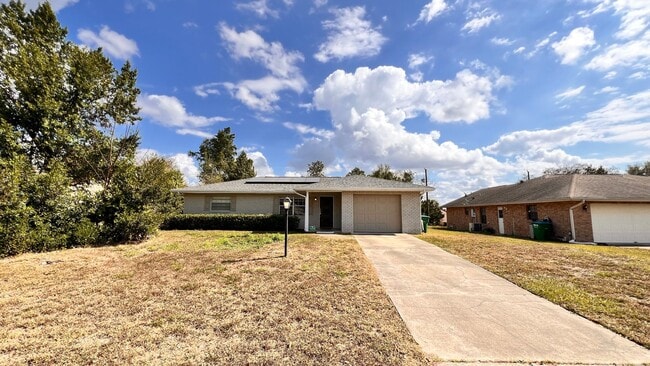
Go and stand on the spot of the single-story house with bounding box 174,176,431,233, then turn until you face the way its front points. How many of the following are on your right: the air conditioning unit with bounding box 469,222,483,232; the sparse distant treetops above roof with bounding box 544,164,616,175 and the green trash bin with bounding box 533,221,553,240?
0

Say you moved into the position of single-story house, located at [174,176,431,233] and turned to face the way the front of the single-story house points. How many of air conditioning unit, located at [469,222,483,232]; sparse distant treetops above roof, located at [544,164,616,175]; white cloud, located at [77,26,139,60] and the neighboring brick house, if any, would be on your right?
1

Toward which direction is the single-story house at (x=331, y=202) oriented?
toward the camera

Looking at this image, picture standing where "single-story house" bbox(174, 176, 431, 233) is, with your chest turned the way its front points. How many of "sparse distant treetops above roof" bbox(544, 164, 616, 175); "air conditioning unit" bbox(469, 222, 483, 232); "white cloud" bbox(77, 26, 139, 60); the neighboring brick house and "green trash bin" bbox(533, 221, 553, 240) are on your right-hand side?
1

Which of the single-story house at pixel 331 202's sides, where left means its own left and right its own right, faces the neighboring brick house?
left

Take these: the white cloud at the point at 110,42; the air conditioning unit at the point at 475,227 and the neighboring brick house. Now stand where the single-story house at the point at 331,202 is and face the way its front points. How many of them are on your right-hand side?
1

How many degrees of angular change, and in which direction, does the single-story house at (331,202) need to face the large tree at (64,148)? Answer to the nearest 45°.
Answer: approximately 90° to its right

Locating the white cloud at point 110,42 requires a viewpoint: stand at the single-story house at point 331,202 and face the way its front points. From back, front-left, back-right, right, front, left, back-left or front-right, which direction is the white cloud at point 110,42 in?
right

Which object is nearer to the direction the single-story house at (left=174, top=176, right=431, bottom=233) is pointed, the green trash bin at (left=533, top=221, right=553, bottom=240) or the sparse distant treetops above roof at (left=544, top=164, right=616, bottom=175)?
the green trash bin

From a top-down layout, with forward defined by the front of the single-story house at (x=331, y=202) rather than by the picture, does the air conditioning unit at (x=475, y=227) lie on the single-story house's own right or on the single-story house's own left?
on the single-story house's own left

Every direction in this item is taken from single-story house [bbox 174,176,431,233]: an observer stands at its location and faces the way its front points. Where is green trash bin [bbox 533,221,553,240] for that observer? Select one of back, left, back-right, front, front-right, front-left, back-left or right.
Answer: left
